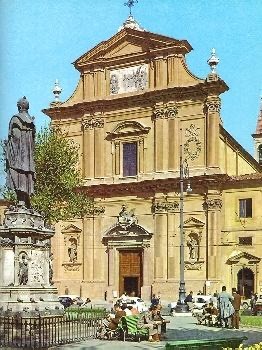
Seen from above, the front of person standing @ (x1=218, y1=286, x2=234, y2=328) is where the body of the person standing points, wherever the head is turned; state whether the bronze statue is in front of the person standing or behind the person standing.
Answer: behind

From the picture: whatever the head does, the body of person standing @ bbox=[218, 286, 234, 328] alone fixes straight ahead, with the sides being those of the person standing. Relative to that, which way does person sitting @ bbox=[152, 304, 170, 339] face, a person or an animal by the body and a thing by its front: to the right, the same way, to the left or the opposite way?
to the right

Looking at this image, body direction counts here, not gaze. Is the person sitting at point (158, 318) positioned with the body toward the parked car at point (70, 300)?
no

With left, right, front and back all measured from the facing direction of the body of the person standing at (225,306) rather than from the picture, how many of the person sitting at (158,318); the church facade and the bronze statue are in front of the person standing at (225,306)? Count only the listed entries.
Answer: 1

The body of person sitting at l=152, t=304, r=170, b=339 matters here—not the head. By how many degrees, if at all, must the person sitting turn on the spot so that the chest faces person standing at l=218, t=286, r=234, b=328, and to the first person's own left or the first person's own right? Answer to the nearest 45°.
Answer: approximately 45° to the first person's own left
